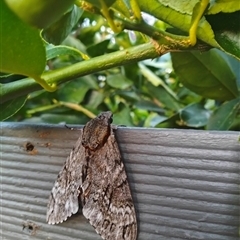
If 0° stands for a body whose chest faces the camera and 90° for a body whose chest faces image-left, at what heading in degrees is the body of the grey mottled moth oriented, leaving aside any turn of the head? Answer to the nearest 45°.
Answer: approximately 180°
